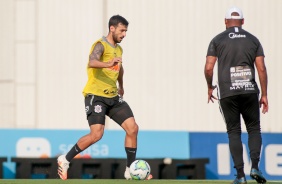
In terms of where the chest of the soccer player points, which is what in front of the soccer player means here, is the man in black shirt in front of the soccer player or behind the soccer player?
in front

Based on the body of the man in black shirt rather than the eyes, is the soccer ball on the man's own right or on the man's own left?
on the man's own left

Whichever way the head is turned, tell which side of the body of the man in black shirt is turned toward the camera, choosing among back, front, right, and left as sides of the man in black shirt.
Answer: back

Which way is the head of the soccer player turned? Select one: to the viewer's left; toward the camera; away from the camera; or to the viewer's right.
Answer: to the viewer's right

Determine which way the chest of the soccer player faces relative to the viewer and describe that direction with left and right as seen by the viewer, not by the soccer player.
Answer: facing the viewer and to the right of the viewer

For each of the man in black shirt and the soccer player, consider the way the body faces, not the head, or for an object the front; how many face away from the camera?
1

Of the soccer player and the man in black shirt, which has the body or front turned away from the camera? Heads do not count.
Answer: the man in black shirt

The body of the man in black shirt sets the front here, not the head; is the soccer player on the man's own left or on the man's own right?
on the man's own left
